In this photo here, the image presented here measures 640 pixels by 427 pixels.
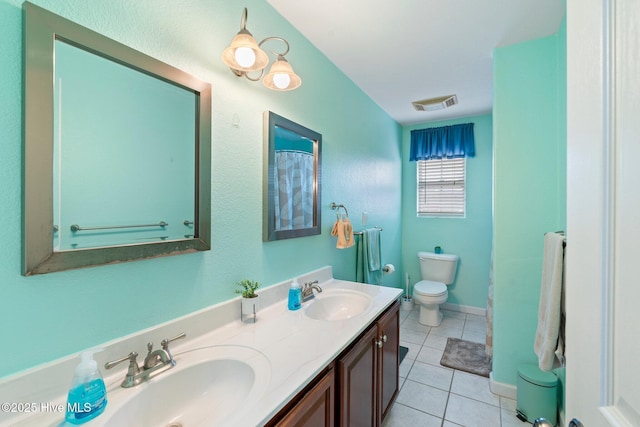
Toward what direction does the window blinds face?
toward the camera

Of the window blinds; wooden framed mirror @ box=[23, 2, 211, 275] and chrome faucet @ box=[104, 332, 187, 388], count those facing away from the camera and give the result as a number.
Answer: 0

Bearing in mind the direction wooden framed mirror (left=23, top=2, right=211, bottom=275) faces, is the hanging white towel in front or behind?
in front

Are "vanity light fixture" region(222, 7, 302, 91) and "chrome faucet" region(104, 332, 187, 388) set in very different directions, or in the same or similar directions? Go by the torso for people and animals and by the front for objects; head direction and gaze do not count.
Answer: same or similar directions

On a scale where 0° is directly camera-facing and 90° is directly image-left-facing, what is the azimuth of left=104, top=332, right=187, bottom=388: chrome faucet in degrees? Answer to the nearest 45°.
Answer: approximately 315°

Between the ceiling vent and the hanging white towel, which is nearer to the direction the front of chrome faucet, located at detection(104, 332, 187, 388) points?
the hanging white towel

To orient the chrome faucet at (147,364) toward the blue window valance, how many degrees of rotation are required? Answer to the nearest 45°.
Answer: approximately 45° to its left

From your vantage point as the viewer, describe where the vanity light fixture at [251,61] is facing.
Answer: facing the viewer and to the right of the viewer

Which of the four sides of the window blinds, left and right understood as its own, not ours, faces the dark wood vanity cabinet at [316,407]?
front

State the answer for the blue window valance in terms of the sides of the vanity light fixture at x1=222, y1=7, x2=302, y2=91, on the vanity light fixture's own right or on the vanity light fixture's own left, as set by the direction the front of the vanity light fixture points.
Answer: on the vanity light fixture's own left

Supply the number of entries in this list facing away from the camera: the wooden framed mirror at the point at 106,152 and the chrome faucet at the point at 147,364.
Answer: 0

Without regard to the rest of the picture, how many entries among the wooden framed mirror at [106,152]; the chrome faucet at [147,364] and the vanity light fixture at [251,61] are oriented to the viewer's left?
0

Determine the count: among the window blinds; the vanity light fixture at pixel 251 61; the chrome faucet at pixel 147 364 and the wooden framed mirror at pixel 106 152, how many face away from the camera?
0

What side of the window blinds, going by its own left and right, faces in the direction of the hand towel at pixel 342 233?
front
